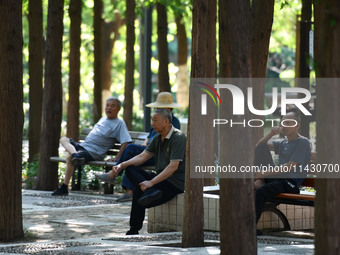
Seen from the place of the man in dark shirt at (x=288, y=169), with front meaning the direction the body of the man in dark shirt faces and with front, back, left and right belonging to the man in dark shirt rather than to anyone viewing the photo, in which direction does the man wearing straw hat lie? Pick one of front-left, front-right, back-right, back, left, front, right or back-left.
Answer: right

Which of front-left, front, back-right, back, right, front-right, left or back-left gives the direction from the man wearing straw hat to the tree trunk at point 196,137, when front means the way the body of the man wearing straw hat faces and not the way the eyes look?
left

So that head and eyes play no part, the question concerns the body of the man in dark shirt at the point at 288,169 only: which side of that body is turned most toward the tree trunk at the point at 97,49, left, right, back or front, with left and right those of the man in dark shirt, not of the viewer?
right

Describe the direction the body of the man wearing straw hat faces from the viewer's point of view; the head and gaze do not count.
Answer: to the viewer's left

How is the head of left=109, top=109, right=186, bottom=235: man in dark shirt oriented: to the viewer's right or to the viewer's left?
to the viewer's left

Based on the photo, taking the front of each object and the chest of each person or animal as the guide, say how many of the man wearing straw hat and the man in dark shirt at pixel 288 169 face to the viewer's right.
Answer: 0

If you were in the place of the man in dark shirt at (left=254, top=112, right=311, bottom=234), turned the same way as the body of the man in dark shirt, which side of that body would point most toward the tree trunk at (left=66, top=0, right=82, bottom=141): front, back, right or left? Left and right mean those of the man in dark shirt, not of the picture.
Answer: right

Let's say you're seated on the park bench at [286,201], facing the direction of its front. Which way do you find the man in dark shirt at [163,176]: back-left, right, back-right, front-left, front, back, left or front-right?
front-right
